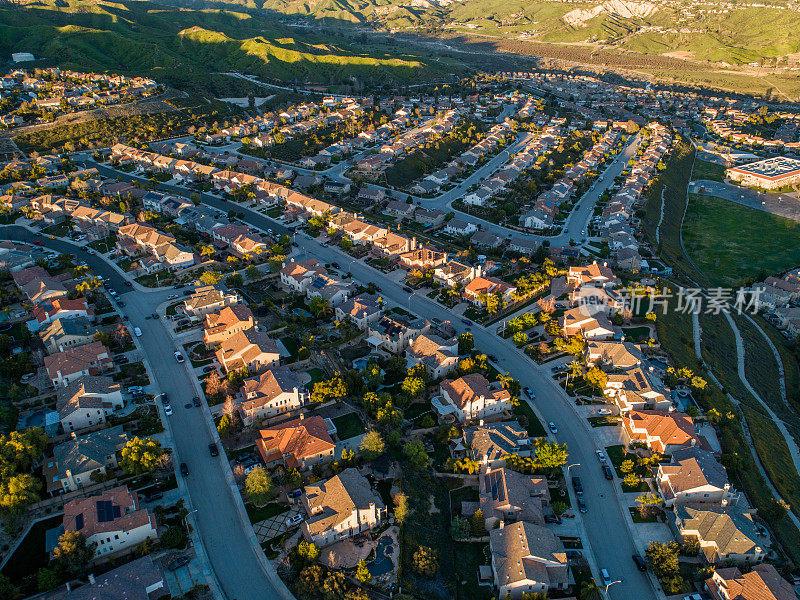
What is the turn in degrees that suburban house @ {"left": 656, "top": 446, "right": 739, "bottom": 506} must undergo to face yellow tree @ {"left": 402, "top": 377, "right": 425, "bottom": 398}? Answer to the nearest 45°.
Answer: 0° — it already faces it

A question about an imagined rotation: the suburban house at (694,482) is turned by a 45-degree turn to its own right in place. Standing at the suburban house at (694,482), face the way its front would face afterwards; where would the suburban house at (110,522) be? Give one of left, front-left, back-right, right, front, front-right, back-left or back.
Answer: left

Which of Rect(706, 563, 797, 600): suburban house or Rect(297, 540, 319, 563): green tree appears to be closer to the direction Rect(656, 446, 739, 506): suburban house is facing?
the green tree

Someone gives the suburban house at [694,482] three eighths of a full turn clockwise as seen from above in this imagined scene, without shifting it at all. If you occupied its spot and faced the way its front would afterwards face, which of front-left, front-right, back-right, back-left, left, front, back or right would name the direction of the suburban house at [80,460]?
back

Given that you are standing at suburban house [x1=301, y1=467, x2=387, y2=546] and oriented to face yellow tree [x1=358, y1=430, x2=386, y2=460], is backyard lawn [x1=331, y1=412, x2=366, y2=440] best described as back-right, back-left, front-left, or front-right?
front-left

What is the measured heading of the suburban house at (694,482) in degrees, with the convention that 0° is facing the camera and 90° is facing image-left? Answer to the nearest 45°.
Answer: approximately 90°

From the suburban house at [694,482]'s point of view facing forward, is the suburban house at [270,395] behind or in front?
in front

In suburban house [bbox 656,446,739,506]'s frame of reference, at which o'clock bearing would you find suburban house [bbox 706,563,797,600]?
suburban house [bbox 706,563,797,600] is roughly at 8 o'clock from suburban house [bbox 656,446,739,506].

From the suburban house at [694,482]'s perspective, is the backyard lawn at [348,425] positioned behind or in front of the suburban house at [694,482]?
in front

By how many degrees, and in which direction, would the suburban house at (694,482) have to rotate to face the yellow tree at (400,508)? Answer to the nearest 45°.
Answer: approximately 45° to its left

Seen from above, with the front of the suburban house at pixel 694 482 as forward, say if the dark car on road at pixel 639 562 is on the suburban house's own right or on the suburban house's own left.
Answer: on the suburban house's own left

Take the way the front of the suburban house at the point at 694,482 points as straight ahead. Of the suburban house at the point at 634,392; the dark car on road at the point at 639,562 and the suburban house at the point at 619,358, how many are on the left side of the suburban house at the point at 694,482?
1

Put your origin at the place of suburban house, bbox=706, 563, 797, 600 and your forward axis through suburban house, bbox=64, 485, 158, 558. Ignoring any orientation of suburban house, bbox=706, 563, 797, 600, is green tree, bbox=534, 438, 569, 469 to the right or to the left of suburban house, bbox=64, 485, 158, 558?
right

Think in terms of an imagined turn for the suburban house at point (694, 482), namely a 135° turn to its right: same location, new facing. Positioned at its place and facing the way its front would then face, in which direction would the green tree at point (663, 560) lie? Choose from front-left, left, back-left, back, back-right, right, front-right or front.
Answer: back-right

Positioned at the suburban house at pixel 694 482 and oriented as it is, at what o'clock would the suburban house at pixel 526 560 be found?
the suburban house at pixel 526 560 is roughly at 10 o'clock from the suburban house at pixel 694 482.

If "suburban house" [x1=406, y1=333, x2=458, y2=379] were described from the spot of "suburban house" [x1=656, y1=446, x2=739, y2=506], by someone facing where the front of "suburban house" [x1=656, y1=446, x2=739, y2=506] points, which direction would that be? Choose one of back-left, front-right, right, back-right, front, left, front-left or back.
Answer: front
